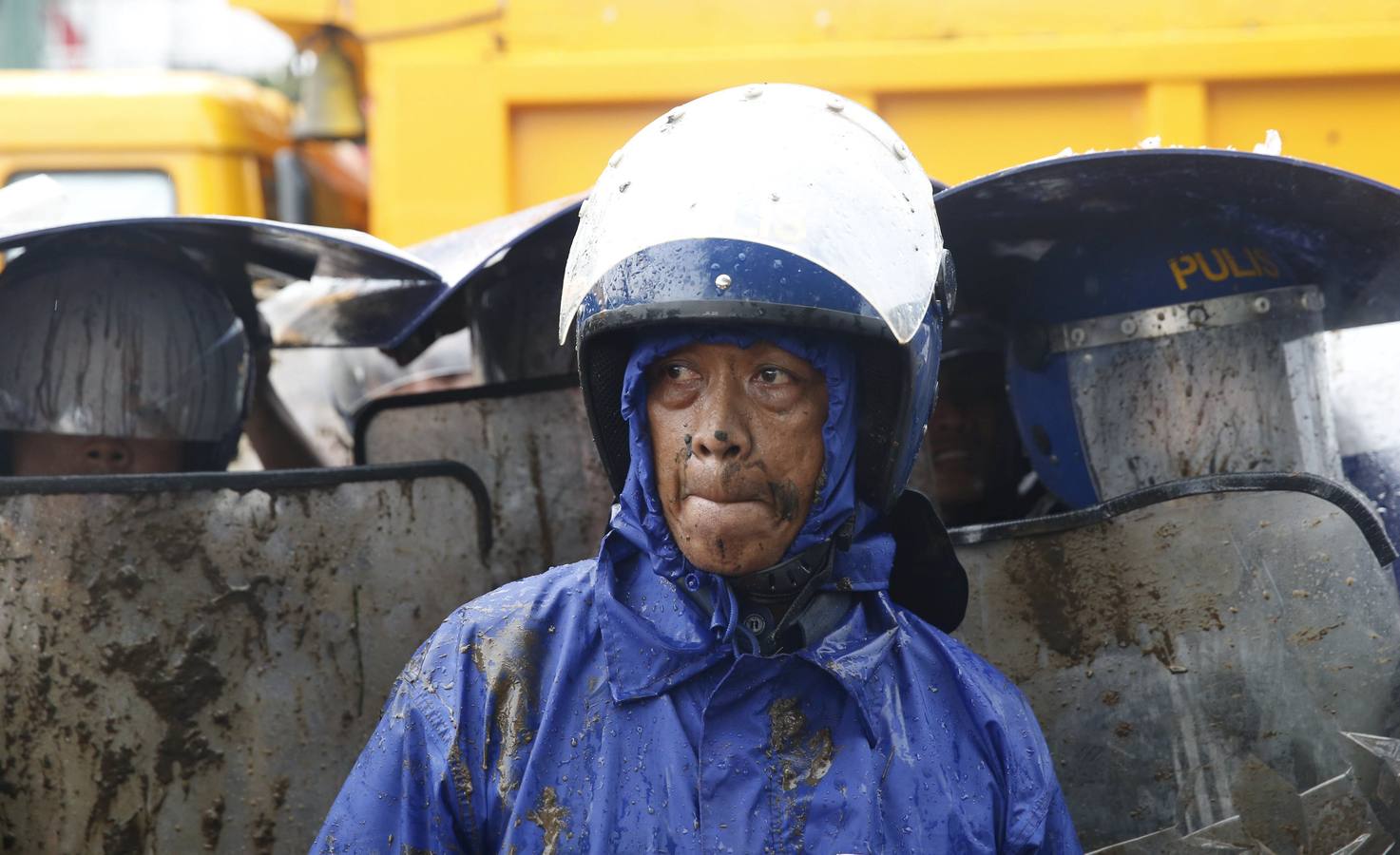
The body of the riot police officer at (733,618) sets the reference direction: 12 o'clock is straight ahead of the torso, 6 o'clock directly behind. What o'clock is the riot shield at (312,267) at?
The riot shield is roughly at 5 o'clock from the riot police officer.

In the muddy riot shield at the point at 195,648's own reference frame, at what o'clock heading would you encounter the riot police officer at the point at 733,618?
The riot police officer is roughly at 11 o'clock from the muddy riot shield.

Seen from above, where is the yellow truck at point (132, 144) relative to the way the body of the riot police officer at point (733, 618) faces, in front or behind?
behind

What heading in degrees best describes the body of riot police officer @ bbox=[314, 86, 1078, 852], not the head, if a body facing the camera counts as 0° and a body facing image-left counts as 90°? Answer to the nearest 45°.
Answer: approximately 0°

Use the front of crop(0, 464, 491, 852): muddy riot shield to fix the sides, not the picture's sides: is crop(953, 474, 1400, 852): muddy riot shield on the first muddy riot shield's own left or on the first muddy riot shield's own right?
on the first muddy riot shield's own left

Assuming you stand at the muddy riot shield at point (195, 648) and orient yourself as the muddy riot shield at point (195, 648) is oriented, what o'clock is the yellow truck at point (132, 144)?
The yellow truck is roughly at 6 o'clock from the muddy riot shield.

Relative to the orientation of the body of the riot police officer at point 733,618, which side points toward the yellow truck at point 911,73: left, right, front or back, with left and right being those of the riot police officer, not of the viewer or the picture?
back

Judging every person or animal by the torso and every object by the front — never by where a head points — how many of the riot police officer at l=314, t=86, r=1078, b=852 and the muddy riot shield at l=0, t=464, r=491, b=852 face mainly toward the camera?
2

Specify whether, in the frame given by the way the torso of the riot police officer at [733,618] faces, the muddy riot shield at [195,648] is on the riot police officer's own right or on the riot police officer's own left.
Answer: on the riot police officer's own right

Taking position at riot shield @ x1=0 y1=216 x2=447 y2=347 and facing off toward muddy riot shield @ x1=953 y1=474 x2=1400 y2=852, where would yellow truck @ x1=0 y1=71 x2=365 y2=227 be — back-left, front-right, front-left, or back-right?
back-left

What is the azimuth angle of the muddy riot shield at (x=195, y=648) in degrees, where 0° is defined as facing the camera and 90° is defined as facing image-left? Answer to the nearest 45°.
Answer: approximately 0°
